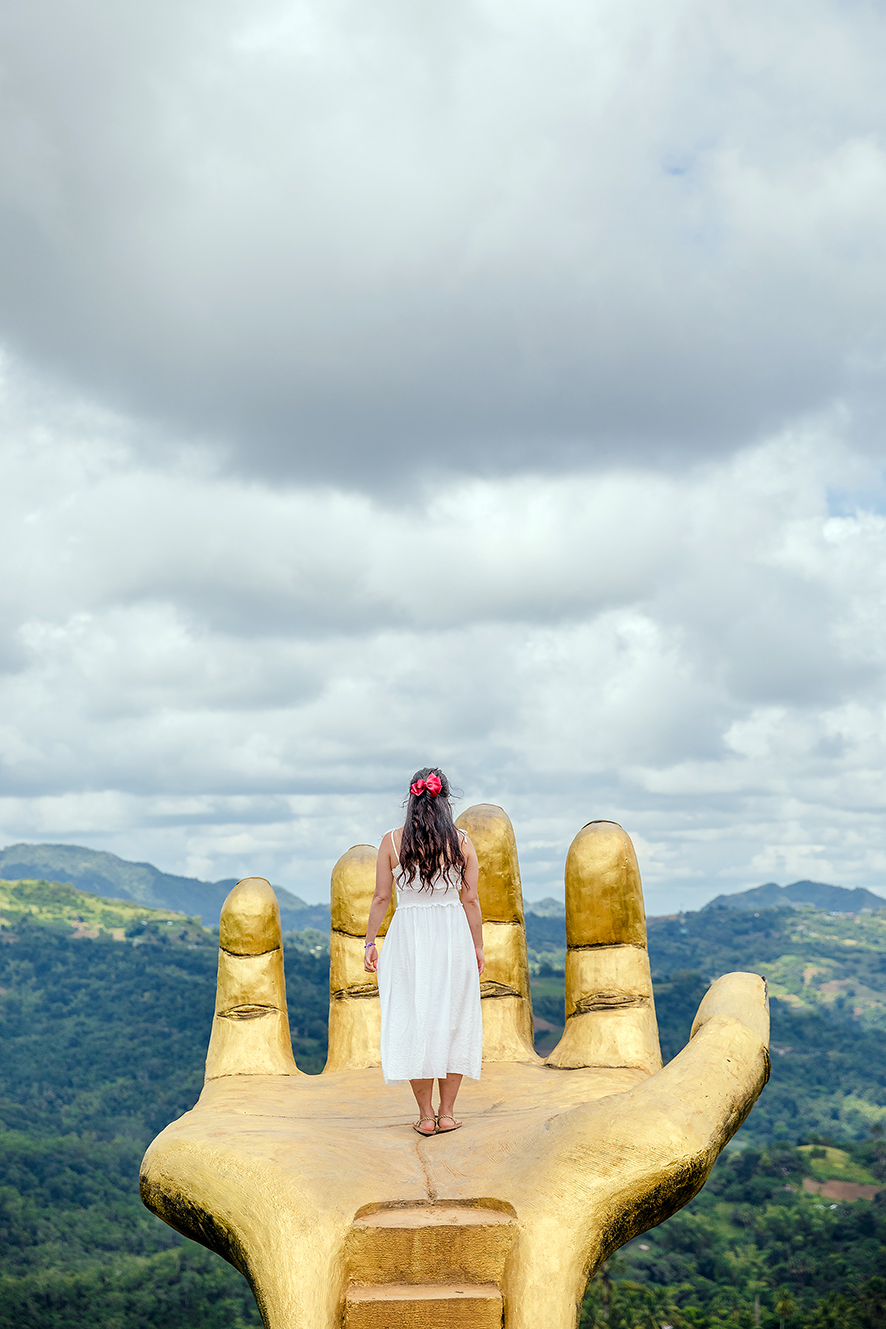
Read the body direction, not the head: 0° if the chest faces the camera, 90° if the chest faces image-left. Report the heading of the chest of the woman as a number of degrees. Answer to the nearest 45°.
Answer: approximately 180°
